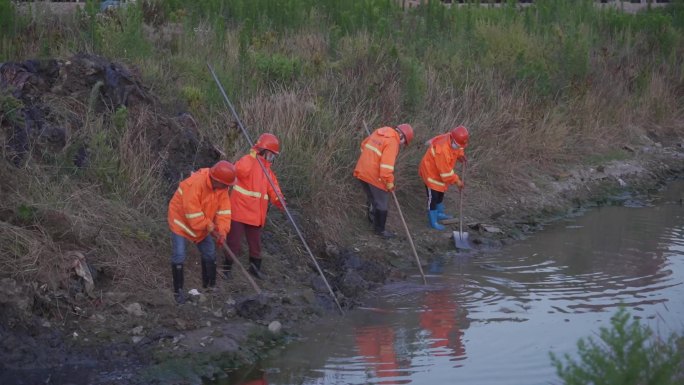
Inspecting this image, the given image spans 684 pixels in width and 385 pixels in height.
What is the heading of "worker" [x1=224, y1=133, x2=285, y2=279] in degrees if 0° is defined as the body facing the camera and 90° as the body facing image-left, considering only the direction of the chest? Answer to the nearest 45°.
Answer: approximately 315°

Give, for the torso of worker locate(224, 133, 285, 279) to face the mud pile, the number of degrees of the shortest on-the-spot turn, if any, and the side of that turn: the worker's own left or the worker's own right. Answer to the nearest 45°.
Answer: approximately 180°

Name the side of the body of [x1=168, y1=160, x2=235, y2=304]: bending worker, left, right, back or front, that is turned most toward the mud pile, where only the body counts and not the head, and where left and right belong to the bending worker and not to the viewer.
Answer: back

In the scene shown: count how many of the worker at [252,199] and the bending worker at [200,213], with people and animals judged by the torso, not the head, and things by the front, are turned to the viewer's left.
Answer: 0

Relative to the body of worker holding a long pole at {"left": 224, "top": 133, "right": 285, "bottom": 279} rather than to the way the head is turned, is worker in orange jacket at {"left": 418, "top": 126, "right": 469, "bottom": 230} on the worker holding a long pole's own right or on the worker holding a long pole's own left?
on the worker holding a long pole's own left

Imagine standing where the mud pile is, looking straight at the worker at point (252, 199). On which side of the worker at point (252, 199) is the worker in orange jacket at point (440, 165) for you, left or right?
left

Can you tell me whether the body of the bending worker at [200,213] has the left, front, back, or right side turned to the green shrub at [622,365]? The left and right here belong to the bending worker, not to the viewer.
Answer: front

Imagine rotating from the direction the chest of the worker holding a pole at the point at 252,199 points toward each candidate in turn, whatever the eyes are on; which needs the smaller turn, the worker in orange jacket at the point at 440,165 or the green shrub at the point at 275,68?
the worker in orange jacket

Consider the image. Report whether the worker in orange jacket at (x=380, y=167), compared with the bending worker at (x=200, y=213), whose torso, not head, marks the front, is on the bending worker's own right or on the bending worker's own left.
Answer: on the bending worker's own left

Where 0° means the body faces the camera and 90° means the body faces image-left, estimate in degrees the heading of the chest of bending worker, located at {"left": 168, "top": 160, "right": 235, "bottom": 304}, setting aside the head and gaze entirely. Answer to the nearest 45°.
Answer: approximately 315°
